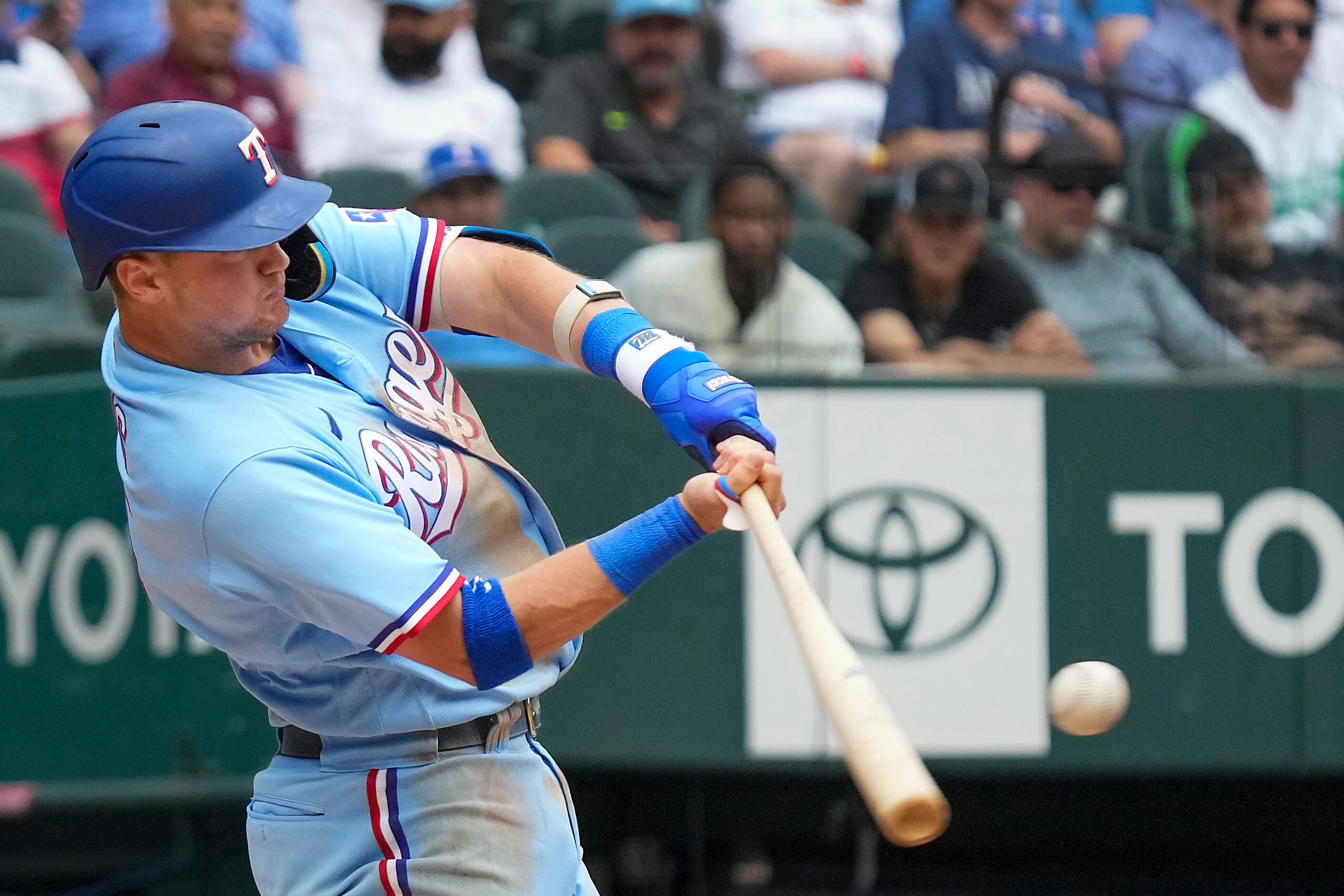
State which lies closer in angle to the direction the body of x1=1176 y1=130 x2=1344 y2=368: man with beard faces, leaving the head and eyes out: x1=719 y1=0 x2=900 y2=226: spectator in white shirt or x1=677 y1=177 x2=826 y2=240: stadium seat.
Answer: the stadium seat

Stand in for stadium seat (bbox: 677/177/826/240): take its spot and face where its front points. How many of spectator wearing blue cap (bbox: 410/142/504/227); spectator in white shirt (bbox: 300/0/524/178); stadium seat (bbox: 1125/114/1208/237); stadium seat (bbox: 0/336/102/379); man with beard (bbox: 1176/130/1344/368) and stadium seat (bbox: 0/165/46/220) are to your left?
2

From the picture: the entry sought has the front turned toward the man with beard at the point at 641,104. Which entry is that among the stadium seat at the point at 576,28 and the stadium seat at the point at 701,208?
the stadium seat at the point at 576,28

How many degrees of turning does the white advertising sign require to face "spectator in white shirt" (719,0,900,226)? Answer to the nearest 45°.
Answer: approximately 180°

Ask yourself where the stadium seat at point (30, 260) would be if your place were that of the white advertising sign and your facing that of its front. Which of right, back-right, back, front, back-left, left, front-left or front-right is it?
right

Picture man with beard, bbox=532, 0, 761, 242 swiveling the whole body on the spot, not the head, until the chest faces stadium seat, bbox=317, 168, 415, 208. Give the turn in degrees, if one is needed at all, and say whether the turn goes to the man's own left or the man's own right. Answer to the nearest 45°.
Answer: approximately 45° to the man's own right

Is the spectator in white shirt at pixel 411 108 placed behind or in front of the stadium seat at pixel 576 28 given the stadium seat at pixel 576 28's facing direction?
in front

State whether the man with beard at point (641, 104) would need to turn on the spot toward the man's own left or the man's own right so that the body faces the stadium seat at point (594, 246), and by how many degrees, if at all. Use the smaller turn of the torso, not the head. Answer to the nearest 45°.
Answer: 0° — they already face it

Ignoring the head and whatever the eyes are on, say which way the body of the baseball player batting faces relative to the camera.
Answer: to the viewer's right

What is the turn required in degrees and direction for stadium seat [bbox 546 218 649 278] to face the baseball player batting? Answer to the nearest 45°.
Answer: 0° — it already faces them

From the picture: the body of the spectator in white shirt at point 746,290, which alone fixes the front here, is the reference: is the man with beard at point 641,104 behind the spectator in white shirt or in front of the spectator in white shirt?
behind
